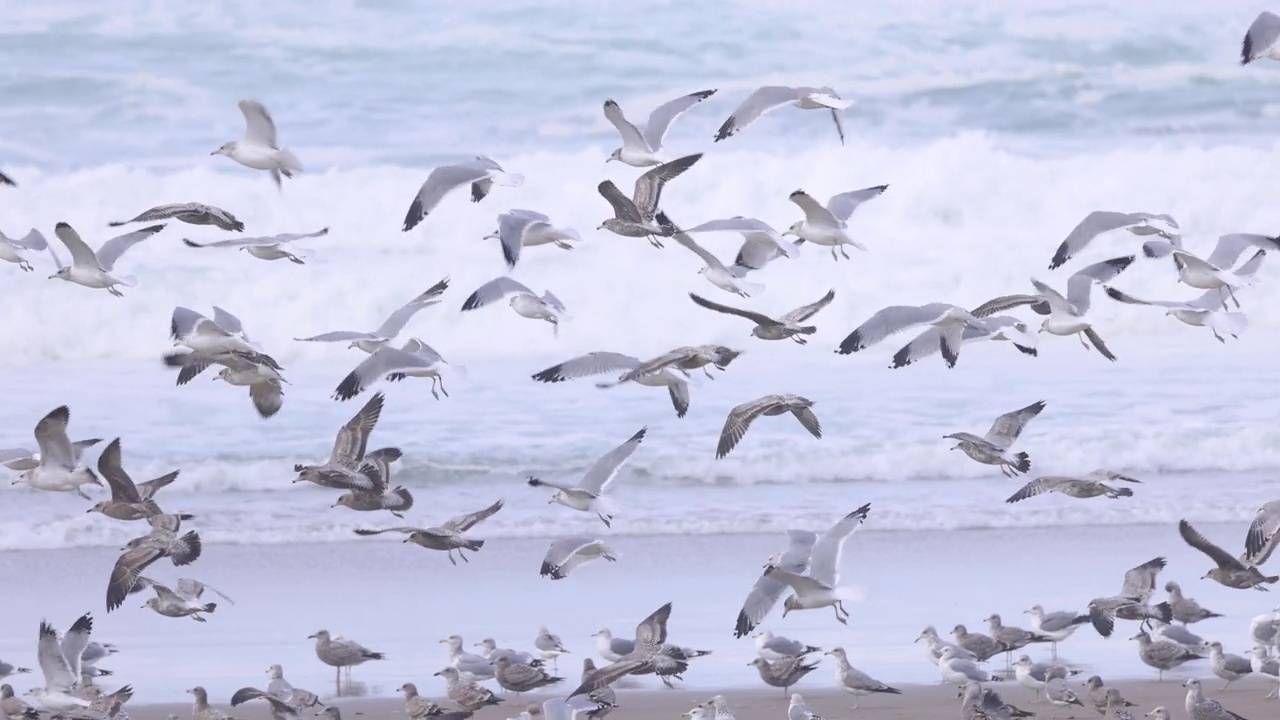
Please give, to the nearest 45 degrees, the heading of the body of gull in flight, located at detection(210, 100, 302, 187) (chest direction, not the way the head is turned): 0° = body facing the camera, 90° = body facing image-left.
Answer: approximately 90°

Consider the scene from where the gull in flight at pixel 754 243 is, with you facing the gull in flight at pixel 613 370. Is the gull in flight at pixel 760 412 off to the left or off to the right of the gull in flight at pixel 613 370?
left

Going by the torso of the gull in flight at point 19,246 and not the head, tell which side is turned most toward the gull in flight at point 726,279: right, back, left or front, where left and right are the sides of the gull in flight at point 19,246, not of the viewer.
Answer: back

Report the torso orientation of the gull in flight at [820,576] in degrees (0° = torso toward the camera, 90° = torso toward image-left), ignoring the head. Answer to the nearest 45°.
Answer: approximately 90°

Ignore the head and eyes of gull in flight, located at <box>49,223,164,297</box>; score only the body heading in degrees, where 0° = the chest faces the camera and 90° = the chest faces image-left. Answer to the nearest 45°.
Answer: approximately 90°

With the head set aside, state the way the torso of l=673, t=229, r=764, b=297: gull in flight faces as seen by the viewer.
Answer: to the viewer's left

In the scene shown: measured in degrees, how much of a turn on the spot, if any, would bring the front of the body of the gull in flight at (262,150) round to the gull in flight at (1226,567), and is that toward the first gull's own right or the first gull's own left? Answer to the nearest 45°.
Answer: approximately 135° to the first gull's own left

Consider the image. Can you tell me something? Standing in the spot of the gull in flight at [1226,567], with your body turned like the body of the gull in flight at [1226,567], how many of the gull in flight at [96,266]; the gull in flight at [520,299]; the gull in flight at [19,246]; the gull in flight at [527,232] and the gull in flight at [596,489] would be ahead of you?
5
